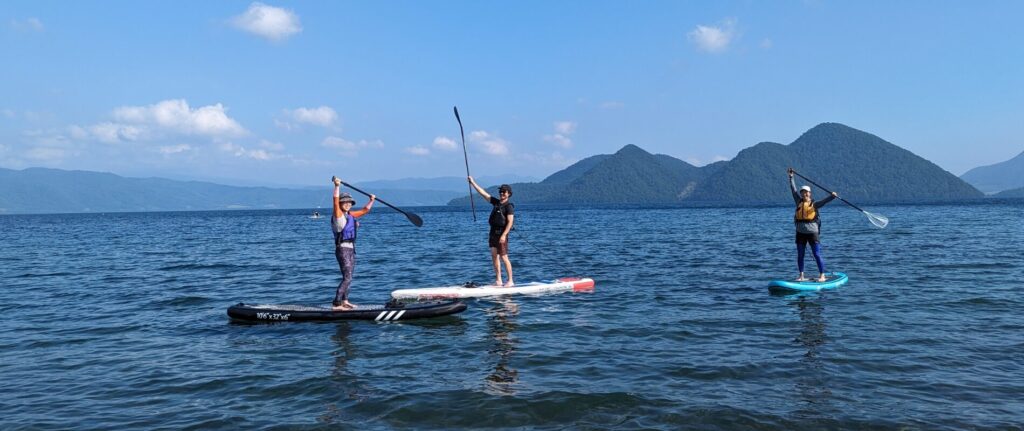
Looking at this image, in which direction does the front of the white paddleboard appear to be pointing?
to the viewer's right

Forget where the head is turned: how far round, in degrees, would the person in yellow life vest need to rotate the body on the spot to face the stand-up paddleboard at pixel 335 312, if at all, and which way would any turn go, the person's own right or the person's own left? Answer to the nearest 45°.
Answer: approximately 45° to the person's own right

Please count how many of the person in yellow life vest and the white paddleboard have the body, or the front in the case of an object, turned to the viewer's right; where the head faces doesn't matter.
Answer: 1

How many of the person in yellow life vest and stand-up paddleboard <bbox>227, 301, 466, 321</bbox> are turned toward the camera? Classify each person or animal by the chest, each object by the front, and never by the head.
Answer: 1

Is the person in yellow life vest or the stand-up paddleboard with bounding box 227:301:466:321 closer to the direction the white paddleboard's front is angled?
the person in yellow life vest

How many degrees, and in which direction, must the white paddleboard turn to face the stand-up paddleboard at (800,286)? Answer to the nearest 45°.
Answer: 0° — it already faces it
